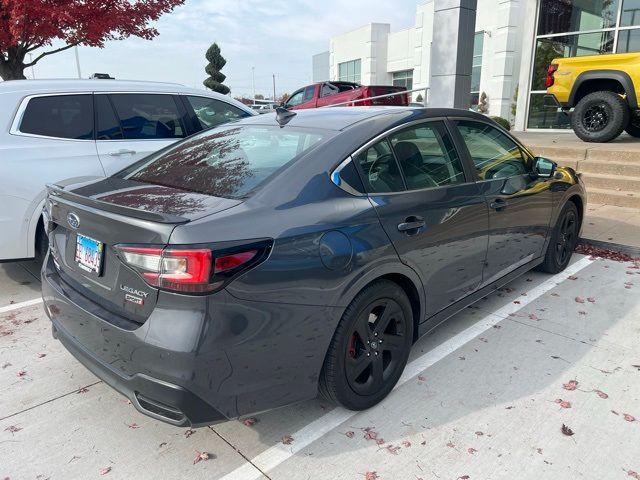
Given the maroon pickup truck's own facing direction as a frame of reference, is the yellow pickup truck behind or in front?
behind

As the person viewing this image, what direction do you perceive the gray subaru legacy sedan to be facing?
facing away from the viewer and to the right of the viewer

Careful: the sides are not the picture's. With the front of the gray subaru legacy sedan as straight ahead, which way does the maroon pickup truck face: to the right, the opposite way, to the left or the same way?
to the left

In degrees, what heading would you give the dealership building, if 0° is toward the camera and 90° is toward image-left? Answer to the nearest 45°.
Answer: approximately 45°

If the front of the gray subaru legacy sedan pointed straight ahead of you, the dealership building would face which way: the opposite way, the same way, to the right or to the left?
the opposite way

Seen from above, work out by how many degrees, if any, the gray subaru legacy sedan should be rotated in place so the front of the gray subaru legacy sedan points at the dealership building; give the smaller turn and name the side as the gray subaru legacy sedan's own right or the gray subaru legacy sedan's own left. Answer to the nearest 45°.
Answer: approximately 45° to the gray subaru legacy sedan's own left

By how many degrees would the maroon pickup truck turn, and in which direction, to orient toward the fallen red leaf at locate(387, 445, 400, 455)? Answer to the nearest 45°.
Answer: approximately 135° to its left

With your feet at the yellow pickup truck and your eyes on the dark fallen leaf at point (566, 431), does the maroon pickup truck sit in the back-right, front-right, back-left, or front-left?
back-right

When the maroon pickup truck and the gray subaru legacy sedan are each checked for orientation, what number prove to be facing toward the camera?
0

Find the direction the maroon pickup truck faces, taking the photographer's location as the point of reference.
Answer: facing away from the viewer and to the left of the viewer

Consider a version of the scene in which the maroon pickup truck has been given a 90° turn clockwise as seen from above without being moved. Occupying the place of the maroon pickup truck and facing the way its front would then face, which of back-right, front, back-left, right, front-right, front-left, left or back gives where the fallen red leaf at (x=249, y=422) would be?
back-right

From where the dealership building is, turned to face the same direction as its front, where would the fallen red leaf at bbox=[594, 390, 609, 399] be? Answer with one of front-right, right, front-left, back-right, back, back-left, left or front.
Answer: front-left

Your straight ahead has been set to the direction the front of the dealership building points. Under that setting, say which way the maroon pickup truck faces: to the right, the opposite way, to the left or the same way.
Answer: to the right

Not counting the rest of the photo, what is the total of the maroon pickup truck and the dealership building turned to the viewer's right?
0

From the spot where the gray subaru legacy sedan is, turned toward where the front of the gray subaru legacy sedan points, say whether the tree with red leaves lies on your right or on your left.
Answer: on your left

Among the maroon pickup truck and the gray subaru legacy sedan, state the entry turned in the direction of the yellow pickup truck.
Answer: the gray subaru legacy sedan

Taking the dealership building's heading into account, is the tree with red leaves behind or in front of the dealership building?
in front

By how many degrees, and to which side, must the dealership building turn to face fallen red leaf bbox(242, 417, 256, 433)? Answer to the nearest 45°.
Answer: approximately 45° to its left
